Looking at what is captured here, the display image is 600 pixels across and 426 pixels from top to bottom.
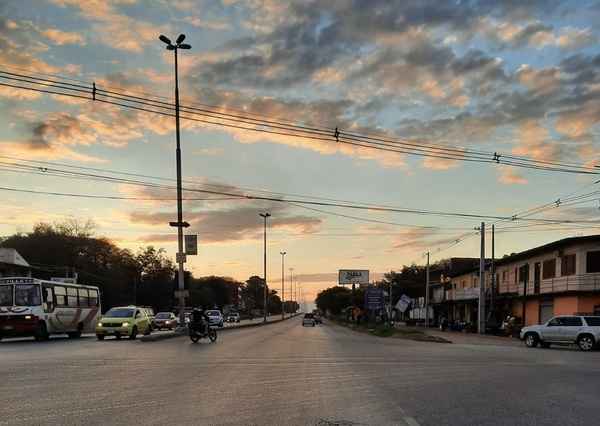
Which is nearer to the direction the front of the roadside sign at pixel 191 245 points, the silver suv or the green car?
the green car

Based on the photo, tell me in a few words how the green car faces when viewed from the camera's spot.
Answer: facing the viewer and to the left of the viewer

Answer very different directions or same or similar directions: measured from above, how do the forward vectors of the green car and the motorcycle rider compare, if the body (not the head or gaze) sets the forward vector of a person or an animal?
very different directions

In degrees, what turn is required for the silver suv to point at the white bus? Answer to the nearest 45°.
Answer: approximately 45° to its left

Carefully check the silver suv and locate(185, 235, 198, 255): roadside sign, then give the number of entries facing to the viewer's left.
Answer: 1

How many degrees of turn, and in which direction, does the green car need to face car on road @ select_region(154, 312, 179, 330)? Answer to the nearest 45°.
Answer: approximately 135° to its right

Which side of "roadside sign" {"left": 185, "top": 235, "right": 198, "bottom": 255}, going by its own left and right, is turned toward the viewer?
front

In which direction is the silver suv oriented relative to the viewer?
to the viewer's left
